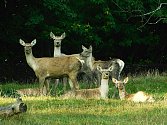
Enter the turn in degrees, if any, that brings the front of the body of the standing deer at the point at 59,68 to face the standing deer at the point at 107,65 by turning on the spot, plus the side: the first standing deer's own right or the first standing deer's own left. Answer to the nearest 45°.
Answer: approximately 135° to the first standing deer's own right

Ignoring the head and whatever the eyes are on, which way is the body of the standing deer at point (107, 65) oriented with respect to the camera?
to the viewer's left

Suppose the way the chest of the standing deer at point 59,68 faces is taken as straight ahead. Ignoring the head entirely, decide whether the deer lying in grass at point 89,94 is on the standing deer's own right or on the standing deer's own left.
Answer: on the standing deer's own left

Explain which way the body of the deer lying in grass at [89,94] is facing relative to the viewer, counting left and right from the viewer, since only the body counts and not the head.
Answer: facing to the right of the viewer

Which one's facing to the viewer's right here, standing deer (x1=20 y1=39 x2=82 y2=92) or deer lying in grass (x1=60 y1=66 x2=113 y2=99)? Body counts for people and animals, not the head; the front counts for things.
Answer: the deer lying in grass

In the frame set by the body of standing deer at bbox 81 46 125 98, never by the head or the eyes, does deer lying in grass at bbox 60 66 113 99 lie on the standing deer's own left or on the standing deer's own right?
on the standing deer's own left

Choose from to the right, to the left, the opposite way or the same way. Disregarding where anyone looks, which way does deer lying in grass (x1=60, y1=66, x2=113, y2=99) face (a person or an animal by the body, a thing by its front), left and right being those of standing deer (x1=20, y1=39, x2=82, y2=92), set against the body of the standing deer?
the opposite way

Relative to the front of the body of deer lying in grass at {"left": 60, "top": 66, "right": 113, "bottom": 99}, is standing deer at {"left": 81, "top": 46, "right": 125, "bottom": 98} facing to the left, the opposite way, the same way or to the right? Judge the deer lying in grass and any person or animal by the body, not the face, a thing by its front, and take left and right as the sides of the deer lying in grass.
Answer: the opposite way

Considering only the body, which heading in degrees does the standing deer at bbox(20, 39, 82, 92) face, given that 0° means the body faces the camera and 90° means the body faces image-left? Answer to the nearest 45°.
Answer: approximately 90°

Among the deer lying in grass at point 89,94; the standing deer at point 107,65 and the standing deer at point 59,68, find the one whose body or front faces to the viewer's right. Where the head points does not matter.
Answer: the deer lying in grass
